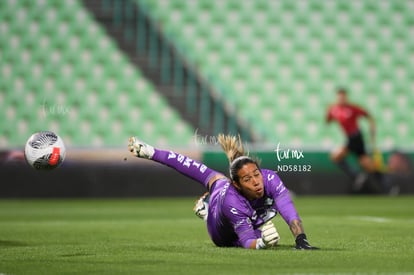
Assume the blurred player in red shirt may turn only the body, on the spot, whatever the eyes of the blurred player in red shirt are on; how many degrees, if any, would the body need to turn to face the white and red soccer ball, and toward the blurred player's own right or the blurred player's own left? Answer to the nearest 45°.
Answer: approximately 45° to the blurred player's own left

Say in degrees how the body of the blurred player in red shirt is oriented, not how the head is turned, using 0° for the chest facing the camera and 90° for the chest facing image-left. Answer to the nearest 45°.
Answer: approximately 45°

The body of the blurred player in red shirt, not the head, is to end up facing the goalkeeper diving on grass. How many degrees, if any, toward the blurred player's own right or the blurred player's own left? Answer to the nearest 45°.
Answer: approximately 45° to the blurred player's own left
